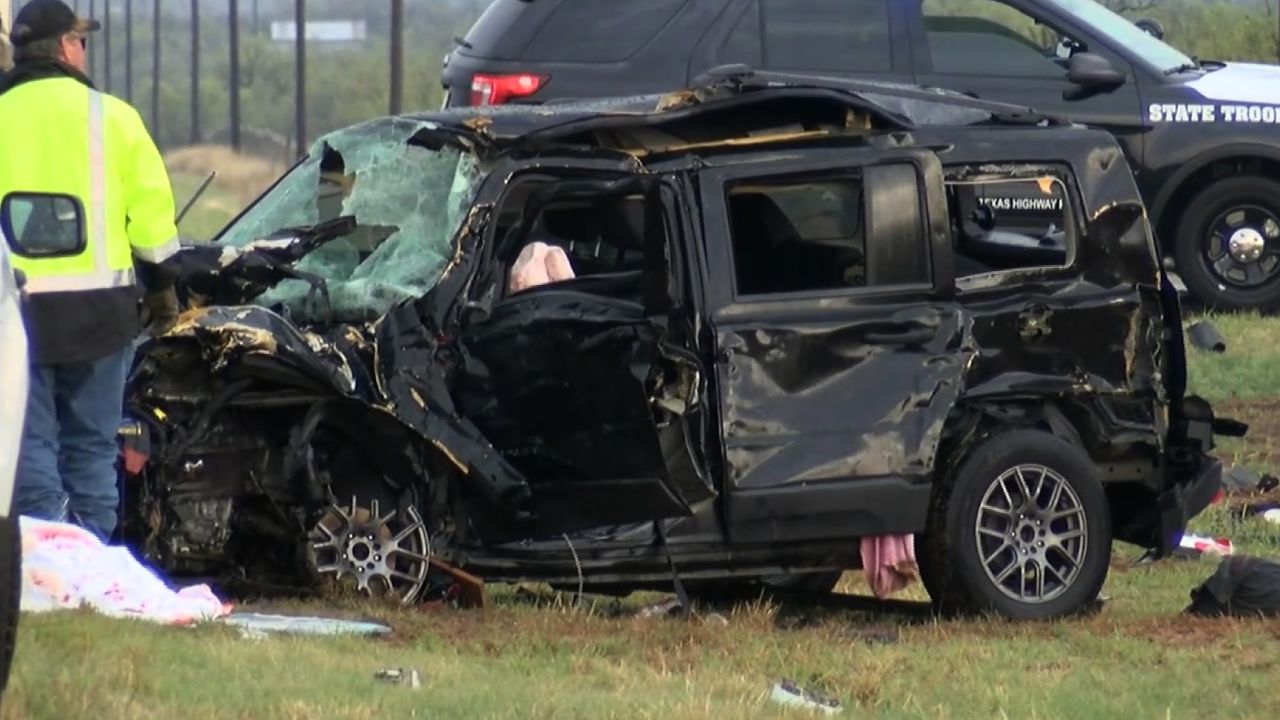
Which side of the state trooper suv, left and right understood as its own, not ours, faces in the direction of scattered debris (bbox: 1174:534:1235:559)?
right

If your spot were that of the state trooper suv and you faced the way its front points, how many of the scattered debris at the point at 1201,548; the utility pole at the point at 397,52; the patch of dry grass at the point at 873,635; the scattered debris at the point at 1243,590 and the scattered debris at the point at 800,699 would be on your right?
4

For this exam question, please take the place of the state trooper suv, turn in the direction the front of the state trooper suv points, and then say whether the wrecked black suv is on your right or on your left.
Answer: on your right

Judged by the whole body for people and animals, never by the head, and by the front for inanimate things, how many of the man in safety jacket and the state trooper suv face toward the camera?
0

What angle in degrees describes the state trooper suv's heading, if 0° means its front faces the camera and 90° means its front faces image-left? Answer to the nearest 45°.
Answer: approximately 270°

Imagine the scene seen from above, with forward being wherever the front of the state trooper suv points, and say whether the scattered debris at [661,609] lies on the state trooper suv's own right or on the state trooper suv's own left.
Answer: on the state trooper suv's own right

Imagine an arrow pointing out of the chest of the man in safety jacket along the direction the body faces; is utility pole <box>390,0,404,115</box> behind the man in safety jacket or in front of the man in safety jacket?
in front

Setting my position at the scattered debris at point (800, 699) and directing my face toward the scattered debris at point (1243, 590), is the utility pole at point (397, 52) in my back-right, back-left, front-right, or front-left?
front-left

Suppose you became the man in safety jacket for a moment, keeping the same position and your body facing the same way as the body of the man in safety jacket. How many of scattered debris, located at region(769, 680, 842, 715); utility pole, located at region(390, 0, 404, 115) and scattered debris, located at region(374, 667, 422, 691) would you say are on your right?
2

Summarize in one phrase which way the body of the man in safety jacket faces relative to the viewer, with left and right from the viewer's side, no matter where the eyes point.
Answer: facing away from the viewer and to the right of the viewer

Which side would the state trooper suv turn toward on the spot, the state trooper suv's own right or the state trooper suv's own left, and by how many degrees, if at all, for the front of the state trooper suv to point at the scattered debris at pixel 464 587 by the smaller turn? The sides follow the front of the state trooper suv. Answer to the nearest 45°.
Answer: approximately 90° to the state trooper suv's own right

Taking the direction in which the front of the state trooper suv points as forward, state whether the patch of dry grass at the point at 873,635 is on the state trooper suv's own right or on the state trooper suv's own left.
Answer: on the state trooper suv's own right
